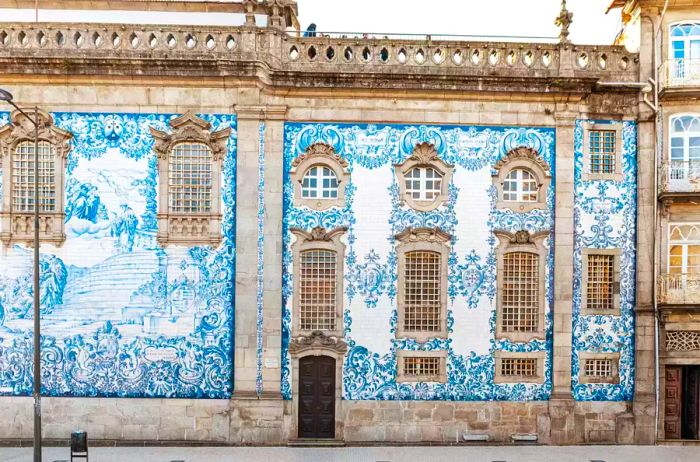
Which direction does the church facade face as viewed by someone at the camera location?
facing the viewer
